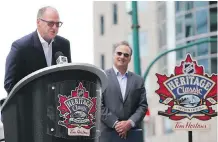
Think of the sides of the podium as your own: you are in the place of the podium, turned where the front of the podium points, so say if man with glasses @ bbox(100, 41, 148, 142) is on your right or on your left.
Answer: on your left

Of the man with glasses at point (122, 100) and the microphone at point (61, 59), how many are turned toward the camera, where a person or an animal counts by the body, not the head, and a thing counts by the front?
1

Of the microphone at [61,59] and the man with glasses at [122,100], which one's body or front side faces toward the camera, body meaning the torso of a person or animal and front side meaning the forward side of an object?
the man with glasses

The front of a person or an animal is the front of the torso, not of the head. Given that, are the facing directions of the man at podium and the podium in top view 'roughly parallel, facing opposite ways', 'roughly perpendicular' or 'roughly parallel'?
roughly parallel

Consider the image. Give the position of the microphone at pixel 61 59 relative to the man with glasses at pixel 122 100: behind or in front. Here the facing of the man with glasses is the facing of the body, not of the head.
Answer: in front

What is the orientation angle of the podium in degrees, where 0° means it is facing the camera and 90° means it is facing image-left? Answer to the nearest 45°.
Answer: approximately 315°

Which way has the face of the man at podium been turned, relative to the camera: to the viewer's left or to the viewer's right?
to the viewer's right

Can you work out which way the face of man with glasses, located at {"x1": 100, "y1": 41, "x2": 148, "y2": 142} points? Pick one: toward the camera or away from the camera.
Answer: toward the camera

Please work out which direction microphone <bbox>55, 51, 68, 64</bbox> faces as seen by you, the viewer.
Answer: facing away from the viewer and to the left of the viewer

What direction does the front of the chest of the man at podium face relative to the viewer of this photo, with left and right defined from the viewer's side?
facing the viewer and to the right of the viewer

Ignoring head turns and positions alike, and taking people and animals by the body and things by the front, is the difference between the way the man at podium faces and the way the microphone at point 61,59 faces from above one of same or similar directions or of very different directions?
very different directions

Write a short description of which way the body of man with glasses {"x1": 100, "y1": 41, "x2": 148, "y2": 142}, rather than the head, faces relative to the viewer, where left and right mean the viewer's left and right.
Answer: facing the viewer
